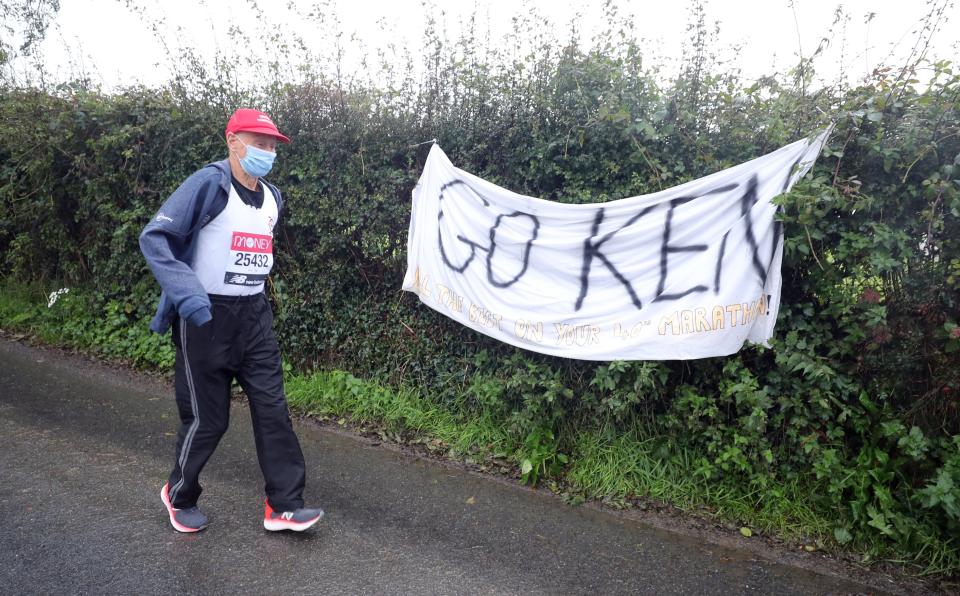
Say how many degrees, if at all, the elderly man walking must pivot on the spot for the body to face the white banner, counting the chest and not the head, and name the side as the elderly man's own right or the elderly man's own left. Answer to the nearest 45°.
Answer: approximately 45° to the elderly man's own left

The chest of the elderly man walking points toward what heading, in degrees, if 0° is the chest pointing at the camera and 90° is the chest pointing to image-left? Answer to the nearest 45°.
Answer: approximately 315°

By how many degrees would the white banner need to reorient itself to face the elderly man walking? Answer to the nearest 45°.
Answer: approximately 45° to its right

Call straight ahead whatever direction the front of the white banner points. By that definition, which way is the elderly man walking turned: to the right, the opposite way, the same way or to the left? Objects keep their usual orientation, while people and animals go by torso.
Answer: to the left
